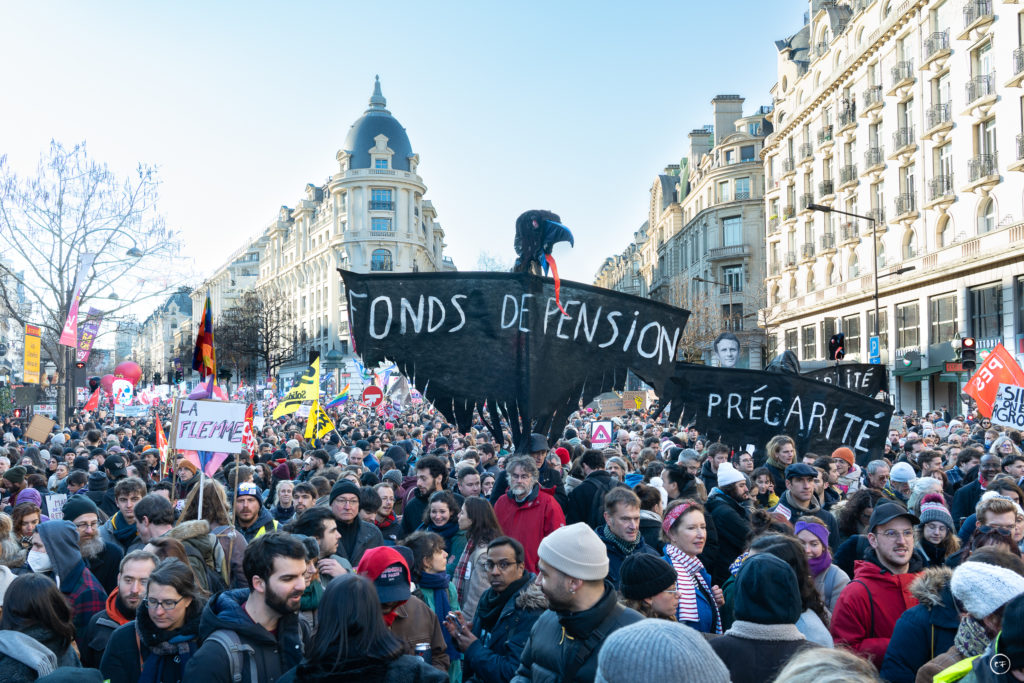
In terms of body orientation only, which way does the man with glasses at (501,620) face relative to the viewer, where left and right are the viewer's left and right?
facing the viewer and to the left of the viewer

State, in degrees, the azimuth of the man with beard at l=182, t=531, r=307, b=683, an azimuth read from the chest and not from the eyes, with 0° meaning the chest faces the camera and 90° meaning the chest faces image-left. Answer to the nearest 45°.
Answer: approximately 315°

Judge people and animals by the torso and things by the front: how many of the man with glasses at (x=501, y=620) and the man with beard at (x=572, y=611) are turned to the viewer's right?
0

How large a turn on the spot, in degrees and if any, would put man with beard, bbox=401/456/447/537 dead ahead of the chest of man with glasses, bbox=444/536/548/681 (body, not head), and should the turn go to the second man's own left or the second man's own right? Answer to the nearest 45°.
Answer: approximately 135° to the second man's own right

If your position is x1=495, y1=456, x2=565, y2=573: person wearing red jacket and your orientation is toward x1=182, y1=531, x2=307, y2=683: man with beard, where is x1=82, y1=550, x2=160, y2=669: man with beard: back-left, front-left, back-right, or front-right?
front-right

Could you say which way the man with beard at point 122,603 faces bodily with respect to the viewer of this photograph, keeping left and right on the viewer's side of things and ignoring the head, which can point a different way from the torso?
facing the viewer and to the right of the viewer

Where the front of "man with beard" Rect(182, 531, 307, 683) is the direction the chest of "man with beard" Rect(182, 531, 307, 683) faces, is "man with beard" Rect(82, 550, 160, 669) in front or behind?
behind

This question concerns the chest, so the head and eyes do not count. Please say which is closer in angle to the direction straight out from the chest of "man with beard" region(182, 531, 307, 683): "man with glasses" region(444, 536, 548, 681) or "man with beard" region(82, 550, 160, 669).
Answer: the man with glasses
